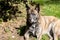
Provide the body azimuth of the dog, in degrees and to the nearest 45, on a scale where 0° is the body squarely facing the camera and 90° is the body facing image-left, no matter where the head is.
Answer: approximately 45°
